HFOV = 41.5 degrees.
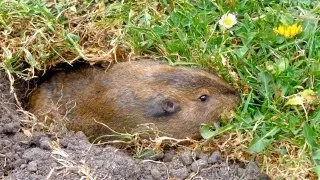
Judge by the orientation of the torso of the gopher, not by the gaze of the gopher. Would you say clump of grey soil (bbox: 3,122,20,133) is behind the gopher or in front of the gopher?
behind

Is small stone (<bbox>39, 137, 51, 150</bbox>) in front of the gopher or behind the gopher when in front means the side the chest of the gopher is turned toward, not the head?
behind

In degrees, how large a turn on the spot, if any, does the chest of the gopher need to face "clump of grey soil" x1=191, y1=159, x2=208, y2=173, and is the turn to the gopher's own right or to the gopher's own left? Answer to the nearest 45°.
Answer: approximately 45° to the gopher's own right

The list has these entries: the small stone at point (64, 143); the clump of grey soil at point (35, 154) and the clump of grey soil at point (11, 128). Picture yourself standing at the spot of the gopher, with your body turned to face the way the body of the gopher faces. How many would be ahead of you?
0

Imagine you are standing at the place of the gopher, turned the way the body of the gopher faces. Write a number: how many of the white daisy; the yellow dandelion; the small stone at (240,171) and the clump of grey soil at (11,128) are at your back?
1

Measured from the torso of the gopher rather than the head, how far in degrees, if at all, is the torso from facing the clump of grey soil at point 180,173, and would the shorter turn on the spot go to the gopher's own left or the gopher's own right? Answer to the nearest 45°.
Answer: approximately 90° to the gopher's own right

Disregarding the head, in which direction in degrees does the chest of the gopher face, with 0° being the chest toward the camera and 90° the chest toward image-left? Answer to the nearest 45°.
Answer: approximately 270°

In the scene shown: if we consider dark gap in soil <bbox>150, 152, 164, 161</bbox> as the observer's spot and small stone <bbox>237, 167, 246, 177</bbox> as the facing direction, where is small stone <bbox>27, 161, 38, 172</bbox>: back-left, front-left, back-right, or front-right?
back-right

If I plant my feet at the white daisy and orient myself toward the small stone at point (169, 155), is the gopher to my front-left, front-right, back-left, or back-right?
front-right

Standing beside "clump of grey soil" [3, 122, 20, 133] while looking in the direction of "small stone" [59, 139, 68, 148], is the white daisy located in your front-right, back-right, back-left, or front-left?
front-left

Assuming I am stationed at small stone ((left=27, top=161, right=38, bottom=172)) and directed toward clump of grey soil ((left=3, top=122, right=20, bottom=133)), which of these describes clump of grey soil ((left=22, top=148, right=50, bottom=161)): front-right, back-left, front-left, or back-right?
front-right

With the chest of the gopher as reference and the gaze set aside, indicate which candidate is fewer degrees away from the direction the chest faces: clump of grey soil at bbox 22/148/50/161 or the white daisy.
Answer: the white daisy

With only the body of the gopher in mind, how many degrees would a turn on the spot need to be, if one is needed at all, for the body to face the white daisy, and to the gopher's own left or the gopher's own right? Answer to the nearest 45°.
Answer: approximately 45° to the gopher's own left

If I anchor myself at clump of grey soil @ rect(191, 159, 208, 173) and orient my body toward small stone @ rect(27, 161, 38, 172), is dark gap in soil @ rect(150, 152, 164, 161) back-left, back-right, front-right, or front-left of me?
front-right
